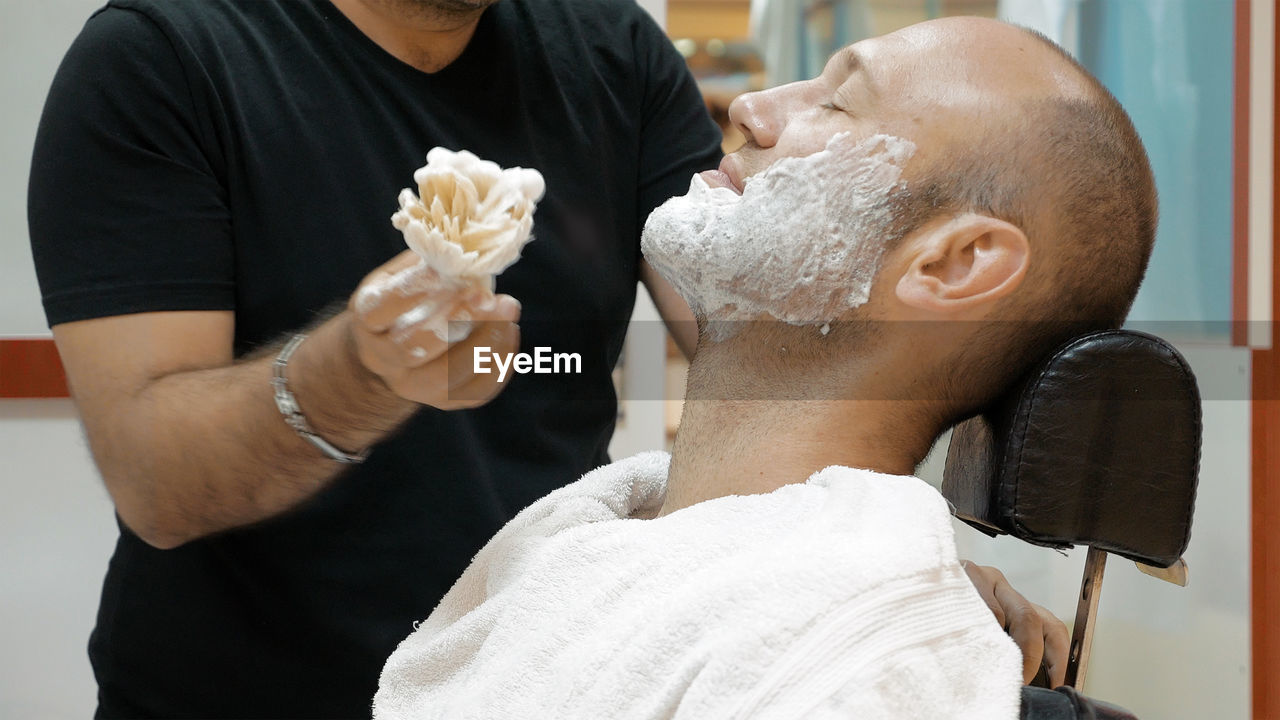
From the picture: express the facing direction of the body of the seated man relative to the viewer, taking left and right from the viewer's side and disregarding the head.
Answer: facing to the left of the viewer

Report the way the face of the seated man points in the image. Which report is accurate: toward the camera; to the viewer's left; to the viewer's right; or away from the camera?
to the viewer's left
